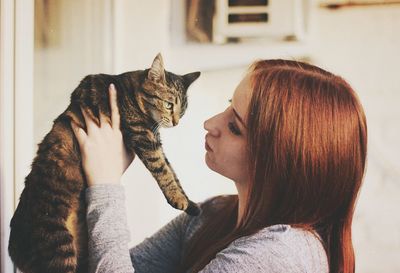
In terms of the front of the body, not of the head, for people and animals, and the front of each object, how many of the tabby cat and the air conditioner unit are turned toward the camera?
1

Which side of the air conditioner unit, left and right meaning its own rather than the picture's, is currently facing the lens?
front

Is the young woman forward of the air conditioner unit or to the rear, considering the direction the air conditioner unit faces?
forward

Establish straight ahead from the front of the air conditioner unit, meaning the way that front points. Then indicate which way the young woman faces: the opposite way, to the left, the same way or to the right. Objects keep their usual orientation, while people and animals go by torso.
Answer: to the right

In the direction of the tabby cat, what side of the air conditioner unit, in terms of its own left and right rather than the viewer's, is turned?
front

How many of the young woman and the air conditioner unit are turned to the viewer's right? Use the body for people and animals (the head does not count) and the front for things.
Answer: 0

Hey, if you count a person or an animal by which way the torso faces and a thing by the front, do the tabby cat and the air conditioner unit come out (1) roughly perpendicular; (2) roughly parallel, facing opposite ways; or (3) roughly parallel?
roughly perpendicular

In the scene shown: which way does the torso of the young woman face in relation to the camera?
to the viewer's left

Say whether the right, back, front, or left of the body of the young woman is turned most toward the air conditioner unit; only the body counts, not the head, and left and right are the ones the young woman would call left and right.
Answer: right

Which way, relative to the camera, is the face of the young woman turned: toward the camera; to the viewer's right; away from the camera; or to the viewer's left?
to the viewer's left

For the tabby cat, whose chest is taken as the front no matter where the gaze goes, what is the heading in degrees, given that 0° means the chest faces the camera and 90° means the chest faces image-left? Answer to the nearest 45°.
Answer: approximately 270°
